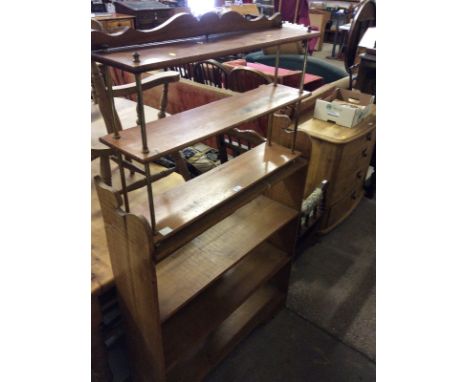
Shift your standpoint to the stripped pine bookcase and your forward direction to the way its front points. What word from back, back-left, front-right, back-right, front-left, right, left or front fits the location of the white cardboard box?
left

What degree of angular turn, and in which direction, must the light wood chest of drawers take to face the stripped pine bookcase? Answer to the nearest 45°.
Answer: approximately 45° to its right

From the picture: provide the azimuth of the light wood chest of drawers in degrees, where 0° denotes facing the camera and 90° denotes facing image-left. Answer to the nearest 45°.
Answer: approximately 315°

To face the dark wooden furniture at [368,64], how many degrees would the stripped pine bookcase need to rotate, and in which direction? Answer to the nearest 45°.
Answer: approximately 90° to its left

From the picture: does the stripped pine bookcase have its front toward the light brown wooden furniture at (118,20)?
no

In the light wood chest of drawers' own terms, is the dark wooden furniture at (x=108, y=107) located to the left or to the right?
on its right

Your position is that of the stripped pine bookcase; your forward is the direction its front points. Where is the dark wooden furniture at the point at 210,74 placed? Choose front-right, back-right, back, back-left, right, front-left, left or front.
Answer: back-left

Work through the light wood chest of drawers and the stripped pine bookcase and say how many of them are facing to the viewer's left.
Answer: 0

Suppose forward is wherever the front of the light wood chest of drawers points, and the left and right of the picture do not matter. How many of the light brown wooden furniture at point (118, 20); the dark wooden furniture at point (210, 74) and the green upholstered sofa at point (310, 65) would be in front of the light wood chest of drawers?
0

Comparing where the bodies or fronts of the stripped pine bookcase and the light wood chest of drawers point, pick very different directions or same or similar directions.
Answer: same or similar directions

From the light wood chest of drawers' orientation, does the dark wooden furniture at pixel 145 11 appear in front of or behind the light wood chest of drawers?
behind

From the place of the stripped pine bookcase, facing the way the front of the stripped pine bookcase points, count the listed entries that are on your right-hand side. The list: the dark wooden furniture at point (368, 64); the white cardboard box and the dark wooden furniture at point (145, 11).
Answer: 0

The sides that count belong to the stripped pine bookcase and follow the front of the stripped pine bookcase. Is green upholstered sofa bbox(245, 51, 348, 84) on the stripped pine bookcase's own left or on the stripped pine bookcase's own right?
on the stripped pine bookcase's own left

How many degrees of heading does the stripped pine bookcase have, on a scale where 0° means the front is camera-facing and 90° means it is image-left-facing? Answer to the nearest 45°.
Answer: approximately 315°
